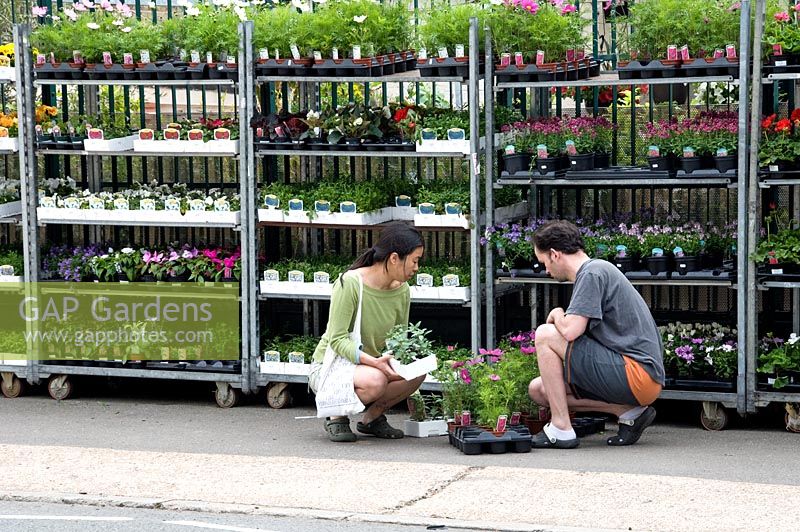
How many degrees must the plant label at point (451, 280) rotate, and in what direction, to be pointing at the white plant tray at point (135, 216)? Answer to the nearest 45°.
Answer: approximately 90° to its right

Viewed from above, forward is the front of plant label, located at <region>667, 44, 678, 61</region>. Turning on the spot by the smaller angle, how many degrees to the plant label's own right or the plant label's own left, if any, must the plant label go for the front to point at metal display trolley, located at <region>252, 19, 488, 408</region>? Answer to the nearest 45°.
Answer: approximately 90° to the plant label's own right

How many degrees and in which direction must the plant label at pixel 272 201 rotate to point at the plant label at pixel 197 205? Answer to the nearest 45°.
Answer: approximately 90° to its right

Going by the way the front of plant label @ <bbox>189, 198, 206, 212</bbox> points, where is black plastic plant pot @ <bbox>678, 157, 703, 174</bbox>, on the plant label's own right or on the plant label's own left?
on the plant label's own left

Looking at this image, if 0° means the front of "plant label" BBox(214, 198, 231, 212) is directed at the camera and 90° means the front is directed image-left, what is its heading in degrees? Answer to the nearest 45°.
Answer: approximately 0°
